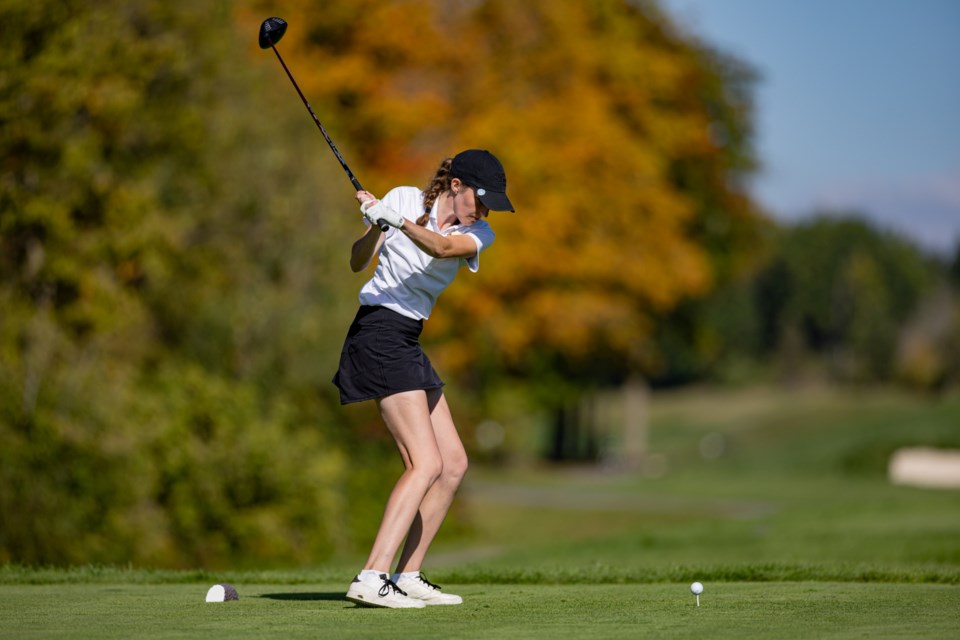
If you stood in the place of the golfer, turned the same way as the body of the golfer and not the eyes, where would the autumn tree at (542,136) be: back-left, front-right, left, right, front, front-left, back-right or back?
back-left

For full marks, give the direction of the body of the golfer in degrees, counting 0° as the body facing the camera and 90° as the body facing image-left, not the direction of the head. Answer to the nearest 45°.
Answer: approximately 315°
